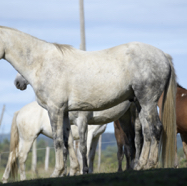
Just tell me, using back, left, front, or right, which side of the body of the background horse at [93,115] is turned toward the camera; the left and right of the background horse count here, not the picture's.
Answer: left

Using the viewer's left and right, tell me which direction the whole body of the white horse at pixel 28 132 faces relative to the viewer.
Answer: facing to the right of the viewer

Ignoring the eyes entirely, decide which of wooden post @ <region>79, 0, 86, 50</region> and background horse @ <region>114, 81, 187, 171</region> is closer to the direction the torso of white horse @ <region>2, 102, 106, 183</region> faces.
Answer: the background horse

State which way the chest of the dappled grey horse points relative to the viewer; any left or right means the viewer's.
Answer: facing to the left of the viewer

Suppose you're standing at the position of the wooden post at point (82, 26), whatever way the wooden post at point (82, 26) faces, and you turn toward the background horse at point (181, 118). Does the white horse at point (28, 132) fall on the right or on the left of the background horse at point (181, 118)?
right

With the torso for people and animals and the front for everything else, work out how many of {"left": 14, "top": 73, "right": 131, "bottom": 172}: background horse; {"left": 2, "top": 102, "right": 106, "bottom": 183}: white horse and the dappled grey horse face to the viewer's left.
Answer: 2

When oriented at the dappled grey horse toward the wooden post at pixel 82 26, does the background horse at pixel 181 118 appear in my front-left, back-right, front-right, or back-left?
front-right

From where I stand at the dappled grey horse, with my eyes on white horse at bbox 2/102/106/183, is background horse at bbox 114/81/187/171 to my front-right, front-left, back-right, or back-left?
front-right

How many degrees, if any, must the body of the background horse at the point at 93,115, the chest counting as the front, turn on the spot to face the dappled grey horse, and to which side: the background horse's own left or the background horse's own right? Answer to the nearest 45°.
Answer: approximately 90° to the background horse's own left
